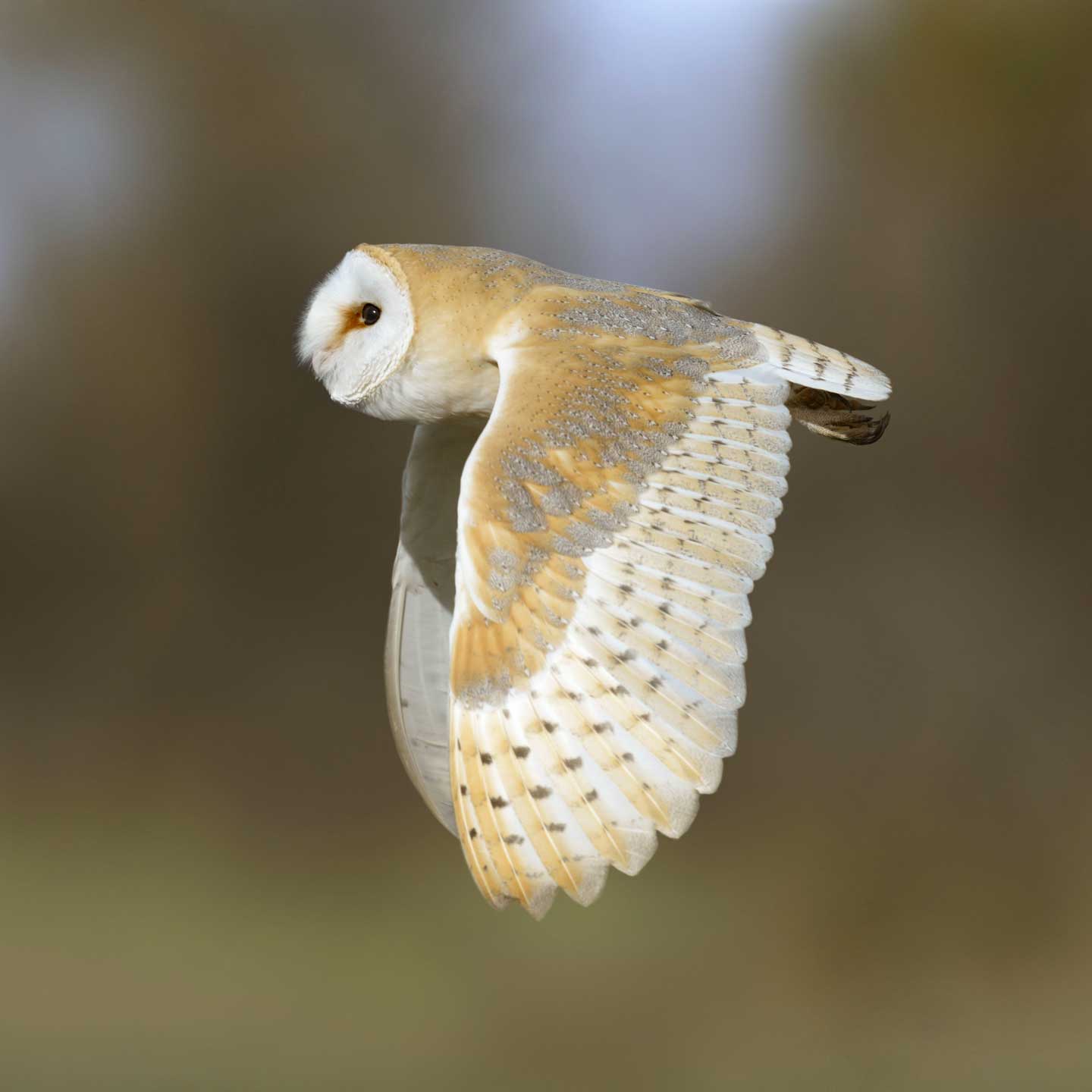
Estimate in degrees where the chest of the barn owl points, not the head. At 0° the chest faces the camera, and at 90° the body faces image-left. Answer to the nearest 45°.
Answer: approximately 90°
